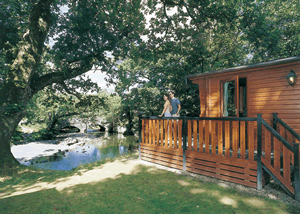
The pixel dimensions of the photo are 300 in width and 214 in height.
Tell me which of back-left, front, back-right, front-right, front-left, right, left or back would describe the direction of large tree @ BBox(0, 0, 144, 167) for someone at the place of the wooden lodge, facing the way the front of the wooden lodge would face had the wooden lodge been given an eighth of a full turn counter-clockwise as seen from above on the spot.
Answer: right

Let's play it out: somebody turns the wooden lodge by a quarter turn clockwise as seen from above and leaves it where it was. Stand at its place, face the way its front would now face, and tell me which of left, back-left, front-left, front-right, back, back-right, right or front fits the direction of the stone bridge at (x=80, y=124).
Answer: front

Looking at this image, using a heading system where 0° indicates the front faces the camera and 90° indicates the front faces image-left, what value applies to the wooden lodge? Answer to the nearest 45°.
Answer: approximately 45°
